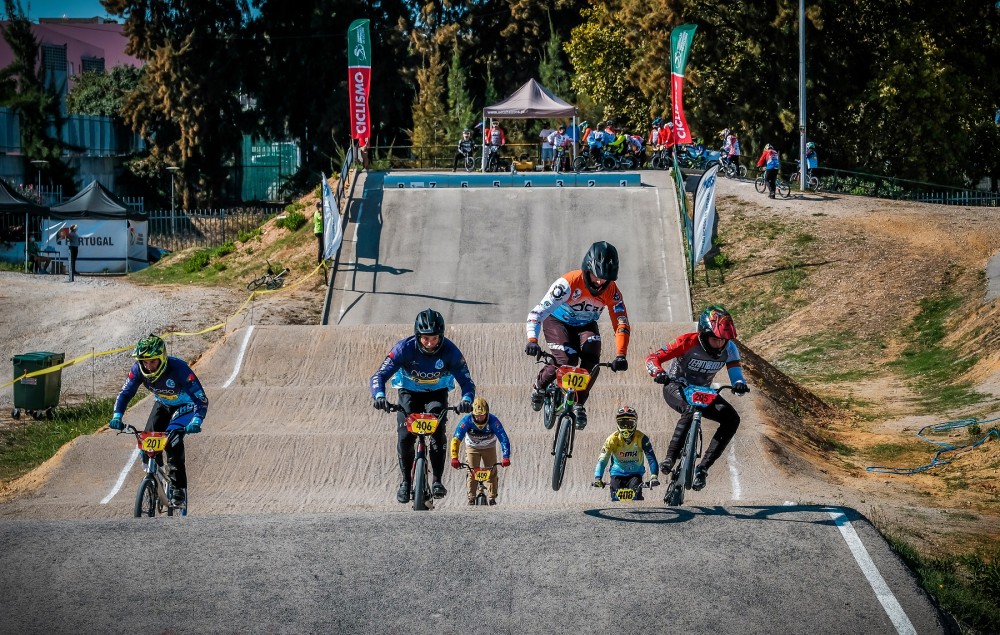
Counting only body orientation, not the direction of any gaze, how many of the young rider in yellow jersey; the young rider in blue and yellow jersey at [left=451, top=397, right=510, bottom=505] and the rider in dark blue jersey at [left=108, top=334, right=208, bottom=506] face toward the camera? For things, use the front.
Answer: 3

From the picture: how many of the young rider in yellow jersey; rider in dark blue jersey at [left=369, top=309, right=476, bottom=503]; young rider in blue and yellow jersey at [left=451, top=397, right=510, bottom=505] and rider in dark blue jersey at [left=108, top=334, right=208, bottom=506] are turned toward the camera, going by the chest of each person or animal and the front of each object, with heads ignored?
4

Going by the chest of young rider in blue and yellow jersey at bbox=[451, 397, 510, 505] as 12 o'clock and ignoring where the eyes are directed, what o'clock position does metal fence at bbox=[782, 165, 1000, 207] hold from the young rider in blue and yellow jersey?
The metal fence is roughly at 7 o'clock from the young rider in blue and yellow jersey.

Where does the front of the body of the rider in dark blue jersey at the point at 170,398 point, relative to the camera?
toward the camera

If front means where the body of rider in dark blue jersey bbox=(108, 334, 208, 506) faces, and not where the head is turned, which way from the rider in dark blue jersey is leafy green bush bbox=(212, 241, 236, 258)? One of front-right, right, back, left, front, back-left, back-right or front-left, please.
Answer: back

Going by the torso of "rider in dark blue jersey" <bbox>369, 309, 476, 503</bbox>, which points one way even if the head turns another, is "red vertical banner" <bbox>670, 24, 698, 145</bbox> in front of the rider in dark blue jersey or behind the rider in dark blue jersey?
behind

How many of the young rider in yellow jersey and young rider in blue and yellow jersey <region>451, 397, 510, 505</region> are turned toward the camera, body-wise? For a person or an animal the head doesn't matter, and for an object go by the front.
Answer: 2

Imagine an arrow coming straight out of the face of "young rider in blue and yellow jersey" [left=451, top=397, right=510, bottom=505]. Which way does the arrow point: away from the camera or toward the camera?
toward the camera

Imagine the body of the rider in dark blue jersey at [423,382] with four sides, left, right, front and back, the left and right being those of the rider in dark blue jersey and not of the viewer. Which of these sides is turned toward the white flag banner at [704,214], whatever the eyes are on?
back

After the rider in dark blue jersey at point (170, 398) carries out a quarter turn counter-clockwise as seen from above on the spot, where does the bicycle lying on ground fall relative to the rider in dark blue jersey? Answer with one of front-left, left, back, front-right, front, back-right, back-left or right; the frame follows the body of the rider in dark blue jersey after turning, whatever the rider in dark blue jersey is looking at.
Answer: left

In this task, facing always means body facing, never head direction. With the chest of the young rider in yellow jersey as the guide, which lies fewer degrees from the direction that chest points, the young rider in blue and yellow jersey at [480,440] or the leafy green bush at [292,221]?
the young rider in blue and yellow jersey

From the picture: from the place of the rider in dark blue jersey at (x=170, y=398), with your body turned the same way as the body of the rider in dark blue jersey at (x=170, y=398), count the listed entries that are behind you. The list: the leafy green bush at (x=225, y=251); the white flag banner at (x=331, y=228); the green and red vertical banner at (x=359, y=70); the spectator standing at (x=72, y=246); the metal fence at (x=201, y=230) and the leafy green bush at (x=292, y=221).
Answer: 6
